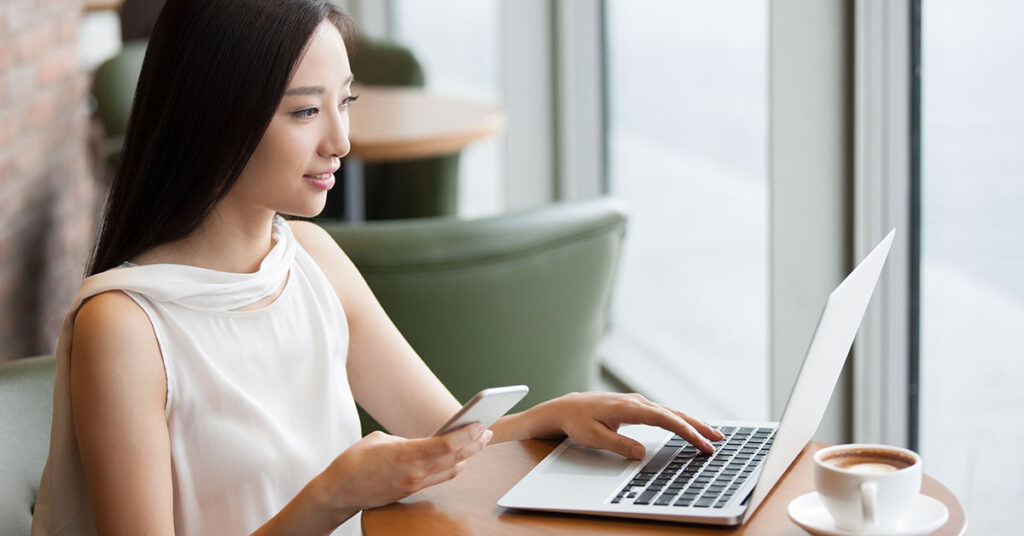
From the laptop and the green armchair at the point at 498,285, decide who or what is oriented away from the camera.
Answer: the green armchair

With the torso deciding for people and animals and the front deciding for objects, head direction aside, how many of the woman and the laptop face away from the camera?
0

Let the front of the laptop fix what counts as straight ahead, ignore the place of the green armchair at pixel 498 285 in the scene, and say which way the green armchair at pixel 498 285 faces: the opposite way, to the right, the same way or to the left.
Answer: to the right

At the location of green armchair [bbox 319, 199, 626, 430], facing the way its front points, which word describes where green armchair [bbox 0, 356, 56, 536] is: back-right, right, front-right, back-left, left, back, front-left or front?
back-left

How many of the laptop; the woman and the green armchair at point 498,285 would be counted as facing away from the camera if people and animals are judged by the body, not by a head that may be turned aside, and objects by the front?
1

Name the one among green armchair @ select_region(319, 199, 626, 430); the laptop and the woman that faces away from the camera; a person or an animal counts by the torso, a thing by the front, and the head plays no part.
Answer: the green armchair

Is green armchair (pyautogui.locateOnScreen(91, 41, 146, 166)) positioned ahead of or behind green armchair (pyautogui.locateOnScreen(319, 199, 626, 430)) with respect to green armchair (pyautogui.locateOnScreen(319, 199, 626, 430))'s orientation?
ahead

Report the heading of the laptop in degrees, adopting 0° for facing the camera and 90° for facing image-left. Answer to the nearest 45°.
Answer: approximately 90°

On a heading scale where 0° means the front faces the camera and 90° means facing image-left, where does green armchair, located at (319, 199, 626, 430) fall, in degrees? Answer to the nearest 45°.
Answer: approximately 180°

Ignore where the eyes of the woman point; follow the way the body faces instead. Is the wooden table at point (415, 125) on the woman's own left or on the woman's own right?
on the woman's own left

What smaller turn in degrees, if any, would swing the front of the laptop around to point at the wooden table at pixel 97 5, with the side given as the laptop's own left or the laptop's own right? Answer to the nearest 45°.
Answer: approximately 45° to the laptop's own right

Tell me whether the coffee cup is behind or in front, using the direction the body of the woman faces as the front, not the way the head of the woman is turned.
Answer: in front
